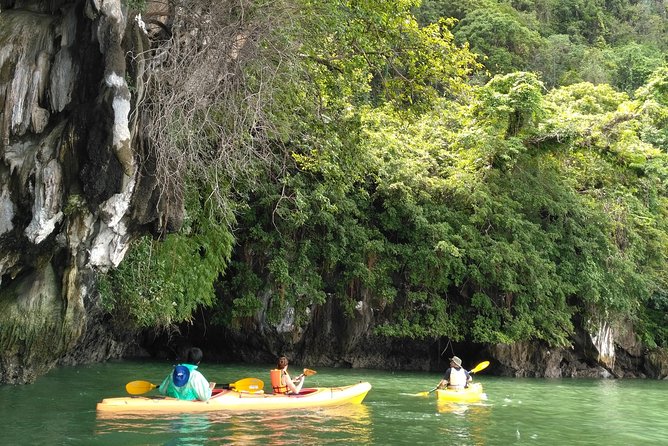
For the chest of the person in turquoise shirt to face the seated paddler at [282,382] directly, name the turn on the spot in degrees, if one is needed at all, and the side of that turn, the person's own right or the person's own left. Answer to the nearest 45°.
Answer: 0° — they already face them

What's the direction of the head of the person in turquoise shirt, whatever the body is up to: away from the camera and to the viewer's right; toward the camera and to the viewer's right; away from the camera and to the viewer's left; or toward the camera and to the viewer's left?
away from the camera and to the viewer's right

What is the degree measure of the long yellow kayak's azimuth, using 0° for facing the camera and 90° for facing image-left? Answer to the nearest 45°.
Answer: approximately 270°

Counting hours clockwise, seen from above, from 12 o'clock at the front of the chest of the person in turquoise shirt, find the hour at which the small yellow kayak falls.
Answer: The small yellow kayak is roughly at 1 o'clock from the person in turquoise shirt.

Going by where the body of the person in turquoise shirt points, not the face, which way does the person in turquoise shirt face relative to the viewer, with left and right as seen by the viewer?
facing away from the viewer and to the right of the viewer
